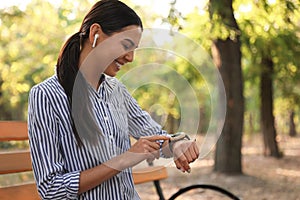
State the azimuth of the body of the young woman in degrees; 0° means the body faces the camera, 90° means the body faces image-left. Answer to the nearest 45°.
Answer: approximately 315°

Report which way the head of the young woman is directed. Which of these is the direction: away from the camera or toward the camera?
toward the camera
